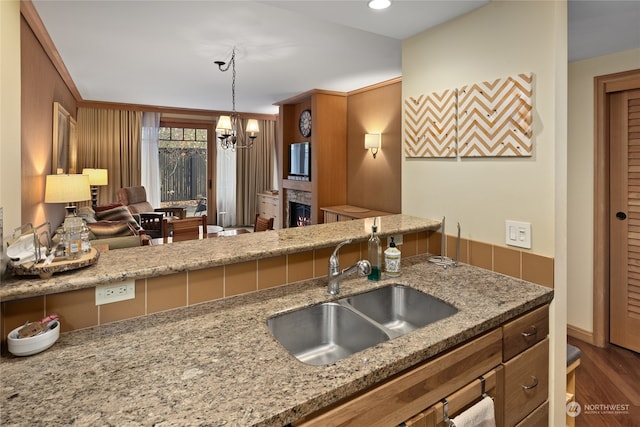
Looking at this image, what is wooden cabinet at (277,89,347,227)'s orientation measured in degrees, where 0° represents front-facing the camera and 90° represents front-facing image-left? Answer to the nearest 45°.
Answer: approximately 45°

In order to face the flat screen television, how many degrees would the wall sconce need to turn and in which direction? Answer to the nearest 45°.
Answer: approximately 90° to its right

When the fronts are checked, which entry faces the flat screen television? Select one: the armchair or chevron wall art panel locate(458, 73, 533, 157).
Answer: the armchair

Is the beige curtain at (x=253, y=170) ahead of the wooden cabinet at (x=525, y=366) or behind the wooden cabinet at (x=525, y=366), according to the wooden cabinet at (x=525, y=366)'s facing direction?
behind

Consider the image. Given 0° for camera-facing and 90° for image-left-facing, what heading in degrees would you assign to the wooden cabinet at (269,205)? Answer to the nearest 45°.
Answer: approximately 45°
